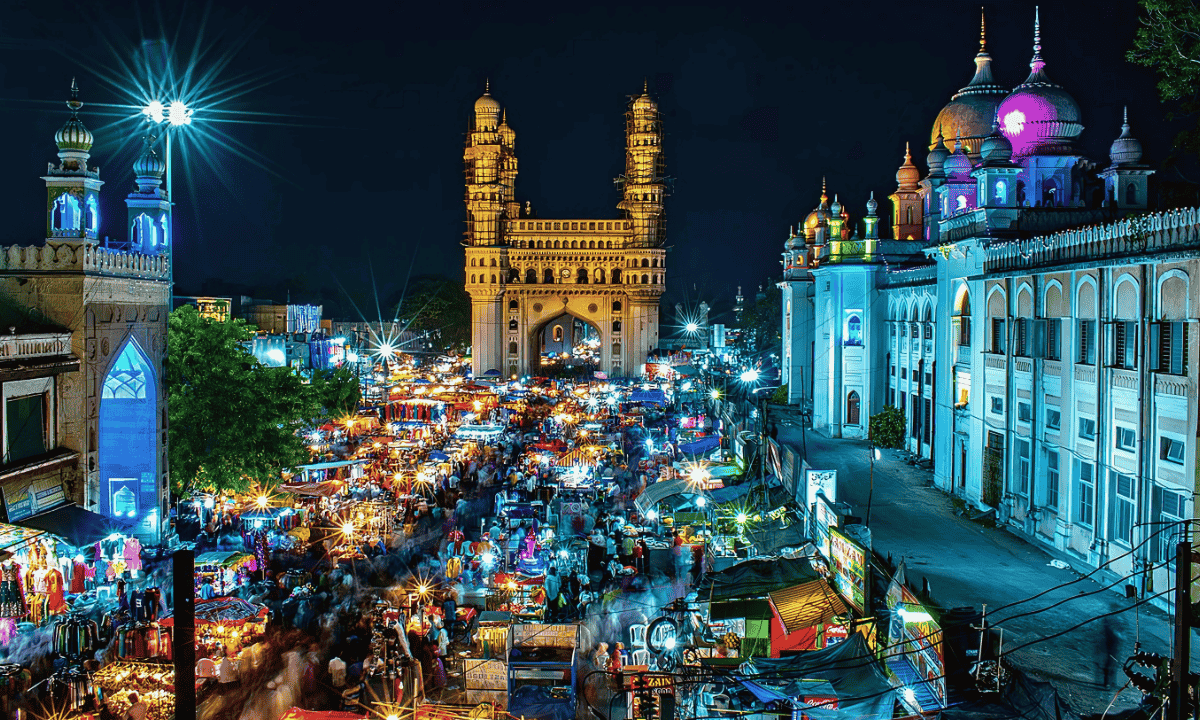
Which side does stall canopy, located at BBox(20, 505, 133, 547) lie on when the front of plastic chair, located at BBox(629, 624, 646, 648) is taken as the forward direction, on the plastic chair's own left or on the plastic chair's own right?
on the plastic chair's own right

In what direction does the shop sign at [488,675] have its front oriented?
toward the camera

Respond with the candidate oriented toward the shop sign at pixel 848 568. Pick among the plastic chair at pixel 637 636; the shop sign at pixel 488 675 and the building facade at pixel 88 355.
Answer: the building facade

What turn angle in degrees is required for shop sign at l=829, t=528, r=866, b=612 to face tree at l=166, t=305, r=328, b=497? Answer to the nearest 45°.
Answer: approximately 45° to its right

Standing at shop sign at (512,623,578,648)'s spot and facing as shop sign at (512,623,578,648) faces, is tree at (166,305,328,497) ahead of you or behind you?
behind

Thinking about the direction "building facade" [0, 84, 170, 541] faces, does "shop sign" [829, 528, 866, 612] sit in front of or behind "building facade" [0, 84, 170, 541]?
in front

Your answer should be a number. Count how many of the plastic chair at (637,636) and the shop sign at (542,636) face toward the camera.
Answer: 2

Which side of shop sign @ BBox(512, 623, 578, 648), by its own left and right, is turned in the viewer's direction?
front

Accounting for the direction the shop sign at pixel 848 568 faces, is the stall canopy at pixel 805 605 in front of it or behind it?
in front

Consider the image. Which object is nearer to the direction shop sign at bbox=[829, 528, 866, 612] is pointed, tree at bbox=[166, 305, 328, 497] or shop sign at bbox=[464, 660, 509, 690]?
the shop sign

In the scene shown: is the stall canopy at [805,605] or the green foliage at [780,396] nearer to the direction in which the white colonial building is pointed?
the stall canopy

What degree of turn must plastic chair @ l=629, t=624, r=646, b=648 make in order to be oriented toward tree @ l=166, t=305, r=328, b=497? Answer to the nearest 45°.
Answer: approximately 135° to its right

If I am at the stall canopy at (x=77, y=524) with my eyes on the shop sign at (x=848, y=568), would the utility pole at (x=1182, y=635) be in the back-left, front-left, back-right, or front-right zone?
front-right

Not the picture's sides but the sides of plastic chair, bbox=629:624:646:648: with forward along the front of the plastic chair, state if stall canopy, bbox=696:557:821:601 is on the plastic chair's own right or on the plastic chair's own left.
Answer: on the plastic chair's own left

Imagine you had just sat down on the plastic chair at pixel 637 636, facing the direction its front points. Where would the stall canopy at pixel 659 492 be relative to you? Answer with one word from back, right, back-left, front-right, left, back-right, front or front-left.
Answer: back

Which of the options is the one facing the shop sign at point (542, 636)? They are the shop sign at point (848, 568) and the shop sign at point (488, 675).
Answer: the shop sign at point (848, 568)

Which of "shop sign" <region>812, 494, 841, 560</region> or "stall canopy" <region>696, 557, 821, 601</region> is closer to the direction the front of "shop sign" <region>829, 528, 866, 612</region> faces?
the stall canopy

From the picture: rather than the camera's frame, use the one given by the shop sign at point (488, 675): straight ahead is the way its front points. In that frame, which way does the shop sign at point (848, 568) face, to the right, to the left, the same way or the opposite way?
to the right

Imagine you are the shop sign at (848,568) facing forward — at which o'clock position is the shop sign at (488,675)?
the shop sign at (488,675) is roughly at 12 o'clock from the shop sign at (848,568).

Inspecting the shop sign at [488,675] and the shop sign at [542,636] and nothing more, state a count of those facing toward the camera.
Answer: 2

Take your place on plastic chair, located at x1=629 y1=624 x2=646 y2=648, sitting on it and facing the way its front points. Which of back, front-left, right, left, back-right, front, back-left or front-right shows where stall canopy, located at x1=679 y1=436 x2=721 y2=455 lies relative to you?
back

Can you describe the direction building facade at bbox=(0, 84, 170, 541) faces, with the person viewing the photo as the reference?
facing the viewer and to the right of the viewer
